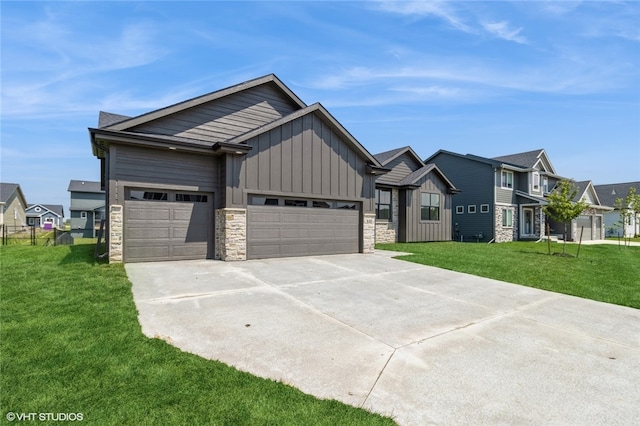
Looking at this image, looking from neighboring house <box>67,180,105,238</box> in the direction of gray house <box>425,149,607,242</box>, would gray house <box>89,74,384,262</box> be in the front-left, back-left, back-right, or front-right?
front-right

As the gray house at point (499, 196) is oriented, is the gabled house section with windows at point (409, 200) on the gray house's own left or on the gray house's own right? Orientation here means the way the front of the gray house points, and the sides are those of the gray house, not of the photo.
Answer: on the gray house's own right

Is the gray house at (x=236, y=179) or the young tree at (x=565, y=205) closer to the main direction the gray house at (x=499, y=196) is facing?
the young tree

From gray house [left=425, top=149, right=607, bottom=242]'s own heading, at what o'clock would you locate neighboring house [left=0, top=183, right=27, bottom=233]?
The neighboring house is roughly at 4 o'clock from the gray house.

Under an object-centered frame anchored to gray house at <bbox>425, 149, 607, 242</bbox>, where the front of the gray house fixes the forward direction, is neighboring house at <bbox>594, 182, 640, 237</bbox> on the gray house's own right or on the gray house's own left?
on the gray house's own left

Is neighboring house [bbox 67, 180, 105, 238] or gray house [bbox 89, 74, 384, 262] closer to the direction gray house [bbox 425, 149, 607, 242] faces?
the gray house

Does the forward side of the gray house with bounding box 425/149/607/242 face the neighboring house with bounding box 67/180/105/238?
no

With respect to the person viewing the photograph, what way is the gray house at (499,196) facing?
facing the viewer and to the right of the viewer

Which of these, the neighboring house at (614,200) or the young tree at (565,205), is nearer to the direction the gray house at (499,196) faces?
the young tree

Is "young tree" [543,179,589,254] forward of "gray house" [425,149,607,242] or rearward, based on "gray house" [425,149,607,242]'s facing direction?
forward

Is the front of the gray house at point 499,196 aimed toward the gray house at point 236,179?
no

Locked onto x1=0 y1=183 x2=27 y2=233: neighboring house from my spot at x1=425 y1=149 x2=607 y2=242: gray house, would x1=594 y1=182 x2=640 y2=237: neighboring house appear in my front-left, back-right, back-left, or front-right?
back-right

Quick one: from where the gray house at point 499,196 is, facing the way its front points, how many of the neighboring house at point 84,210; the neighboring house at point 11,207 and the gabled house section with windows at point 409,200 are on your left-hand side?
0

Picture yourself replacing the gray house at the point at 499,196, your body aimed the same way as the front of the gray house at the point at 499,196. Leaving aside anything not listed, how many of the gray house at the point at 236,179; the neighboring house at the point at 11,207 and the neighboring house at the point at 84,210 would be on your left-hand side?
0
